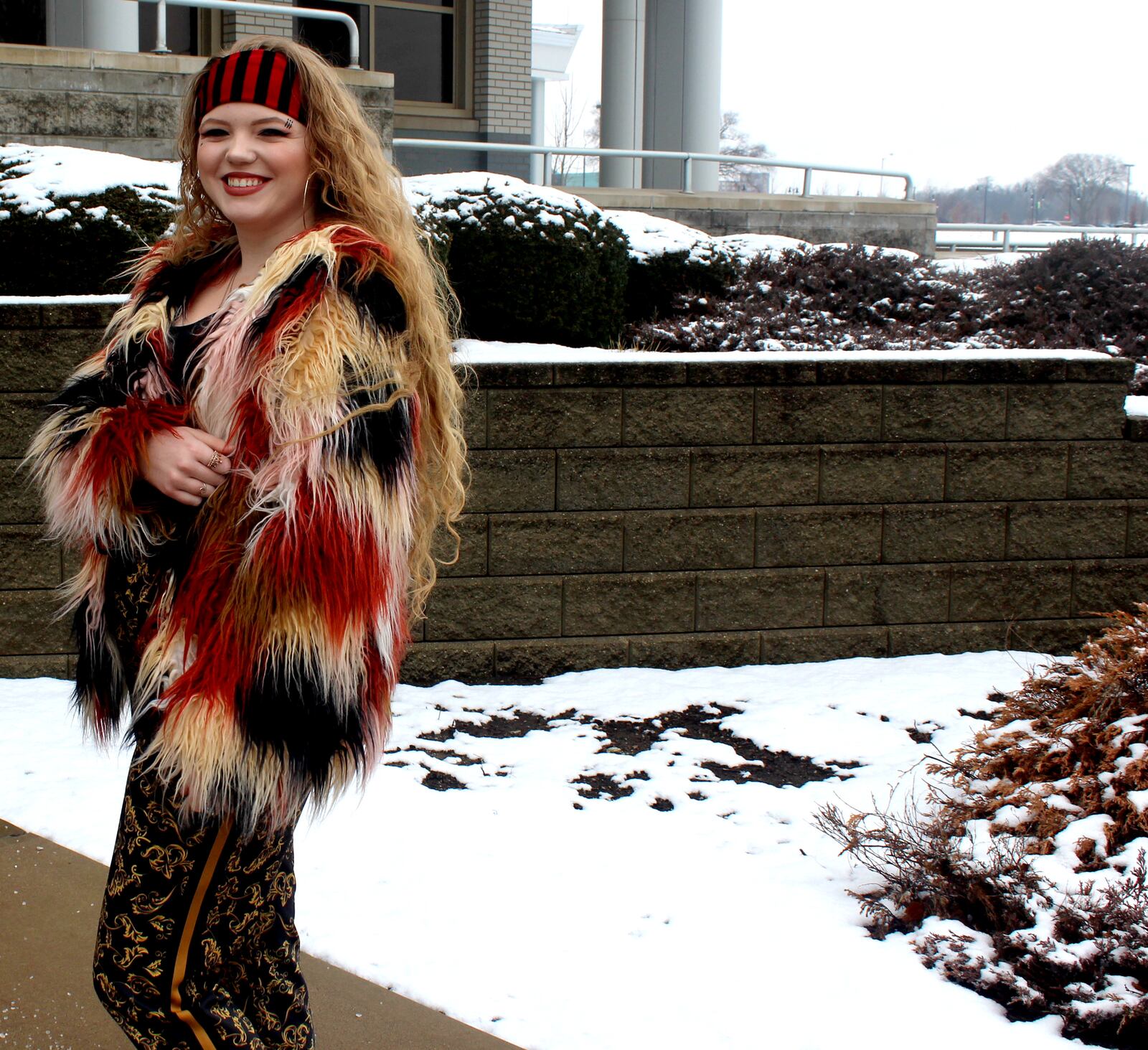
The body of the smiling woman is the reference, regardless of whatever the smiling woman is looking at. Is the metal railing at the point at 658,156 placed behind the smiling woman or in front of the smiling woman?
behind

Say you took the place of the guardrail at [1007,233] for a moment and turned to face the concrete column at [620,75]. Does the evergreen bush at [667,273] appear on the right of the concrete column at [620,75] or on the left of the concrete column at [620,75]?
left
